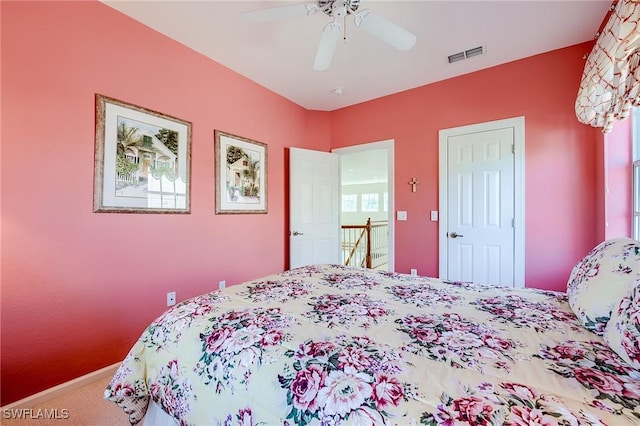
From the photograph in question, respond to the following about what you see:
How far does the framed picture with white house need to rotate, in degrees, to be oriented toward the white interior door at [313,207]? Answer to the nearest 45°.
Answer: approximately 45° to its left

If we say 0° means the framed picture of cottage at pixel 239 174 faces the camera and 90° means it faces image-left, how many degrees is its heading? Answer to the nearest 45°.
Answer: approximately 315°

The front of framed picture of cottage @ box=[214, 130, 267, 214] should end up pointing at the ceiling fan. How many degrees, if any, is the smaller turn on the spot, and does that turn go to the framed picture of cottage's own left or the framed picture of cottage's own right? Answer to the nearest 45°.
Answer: approximately 45° to the framed picture of cottage's own right

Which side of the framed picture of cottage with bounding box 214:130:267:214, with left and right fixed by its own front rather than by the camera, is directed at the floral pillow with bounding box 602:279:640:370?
front

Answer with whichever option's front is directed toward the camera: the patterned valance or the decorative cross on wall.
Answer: the decorative cross on wall

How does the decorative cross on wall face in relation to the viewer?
toward the camera

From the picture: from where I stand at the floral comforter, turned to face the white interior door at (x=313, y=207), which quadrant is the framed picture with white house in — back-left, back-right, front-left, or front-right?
front-left

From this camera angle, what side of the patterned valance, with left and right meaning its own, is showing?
left

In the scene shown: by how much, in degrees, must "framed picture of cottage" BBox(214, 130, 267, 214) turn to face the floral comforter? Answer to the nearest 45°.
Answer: approximately 45° to its right

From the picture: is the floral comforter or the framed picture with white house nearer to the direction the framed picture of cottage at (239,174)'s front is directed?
the floral comforter

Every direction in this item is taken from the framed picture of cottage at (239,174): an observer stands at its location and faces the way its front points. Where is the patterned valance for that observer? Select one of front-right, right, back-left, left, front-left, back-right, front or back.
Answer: front

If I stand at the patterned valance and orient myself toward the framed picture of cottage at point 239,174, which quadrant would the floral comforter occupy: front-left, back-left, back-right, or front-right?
front-left

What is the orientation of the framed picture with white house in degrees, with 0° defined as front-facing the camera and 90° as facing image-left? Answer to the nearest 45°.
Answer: approximately 315°

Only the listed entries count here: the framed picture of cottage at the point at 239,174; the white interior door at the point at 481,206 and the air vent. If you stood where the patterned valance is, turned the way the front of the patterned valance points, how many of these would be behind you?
0

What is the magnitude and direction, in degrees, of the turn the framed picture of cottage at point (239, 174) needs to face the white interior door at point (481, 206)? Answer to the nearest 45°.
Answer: approximately 45° to its left

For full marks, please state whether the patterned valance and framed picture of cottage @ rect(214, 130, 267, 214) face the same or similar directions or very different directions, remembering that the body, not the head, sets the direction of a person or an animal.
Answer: very different directions

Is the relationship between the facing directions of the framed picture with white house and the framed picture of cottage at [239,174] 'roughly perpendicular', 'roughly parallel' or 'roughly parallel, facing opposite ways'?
roughly parallel

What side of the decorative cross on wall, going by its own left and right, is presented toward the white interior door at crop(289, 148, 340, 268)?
right

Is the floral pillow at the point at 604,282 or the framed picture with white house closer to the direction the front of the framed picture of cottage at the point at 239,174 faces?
the floral pillow
